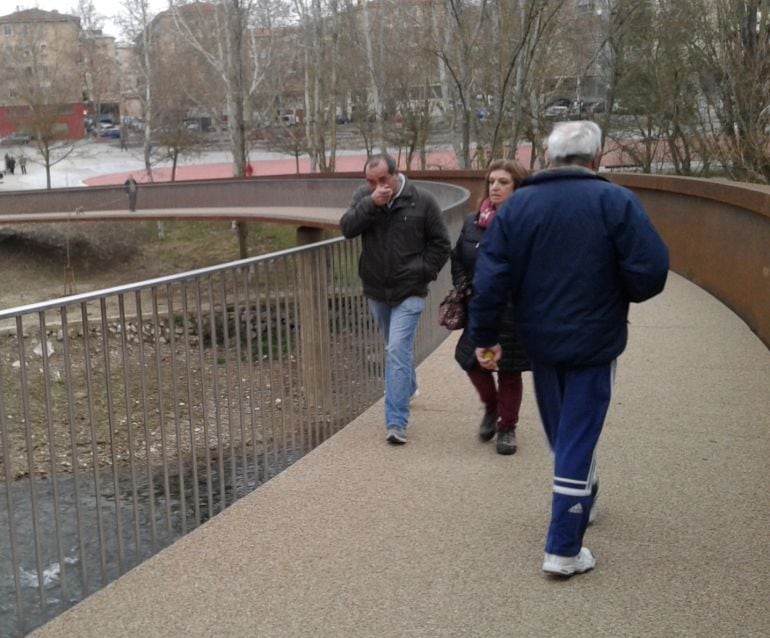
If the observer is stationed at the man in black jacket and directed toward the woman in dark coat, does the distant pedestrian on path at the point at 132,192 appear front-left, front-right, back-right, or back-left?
back-left

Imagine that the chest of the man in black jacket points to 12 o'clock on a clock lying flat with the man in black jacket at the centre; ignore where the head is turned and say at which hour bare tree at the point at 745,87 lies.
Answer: The bare tree is roughly at 7 o'clock from the man in black jacket.

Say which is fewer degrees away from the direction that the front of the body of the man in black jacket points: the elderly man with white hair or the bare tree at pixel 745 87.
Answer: the elderly man with white hair

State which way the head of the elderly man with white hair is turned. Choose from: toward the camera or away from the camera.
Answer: away from the camera

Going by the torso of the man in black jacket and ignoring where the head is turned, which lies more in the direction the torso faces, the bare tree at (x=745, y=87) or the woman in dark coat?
the woman in dark coat

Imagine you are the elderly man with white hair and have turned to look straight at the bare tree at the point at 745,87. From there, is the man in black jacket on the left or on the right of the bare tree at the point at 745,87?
left

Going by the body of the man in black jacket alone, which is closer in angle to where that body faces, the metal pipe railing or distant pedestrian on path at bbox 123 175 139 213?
the metal pipe railing

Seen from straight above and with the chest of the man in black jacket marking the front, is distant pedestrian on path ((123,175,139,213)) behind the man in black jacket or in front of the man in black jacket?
behind

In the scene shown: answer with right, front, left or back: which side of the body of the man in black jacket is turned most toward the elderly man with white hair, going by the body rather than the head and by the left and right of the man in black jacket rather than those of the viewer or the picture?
front

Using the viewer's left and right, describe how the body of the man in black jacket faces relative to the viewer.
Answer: facing the viewer
